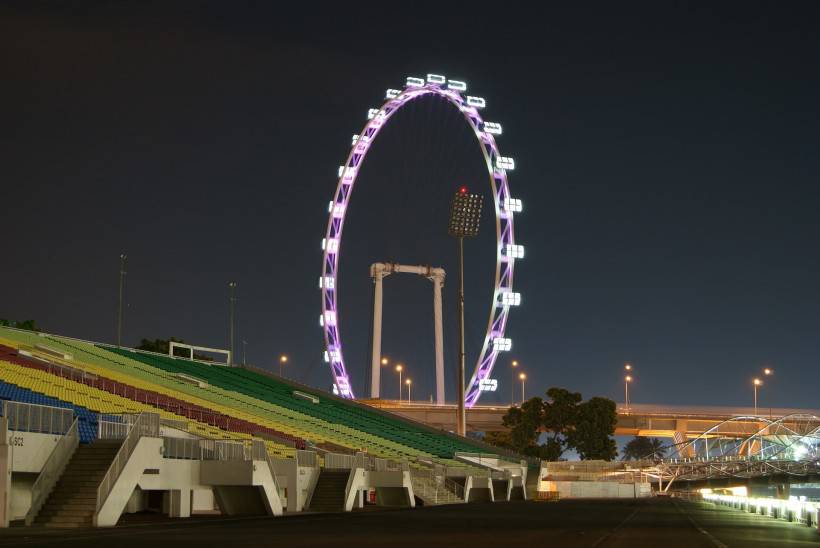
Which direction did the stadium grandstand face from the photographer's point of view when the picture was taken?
facing the viewer and to the right of the viewer

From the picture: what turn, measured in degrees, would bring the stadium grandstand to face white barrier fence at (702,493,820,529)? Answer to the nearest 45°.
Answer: approximately 45° to its left
